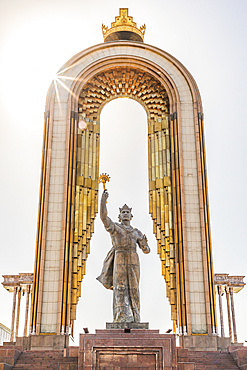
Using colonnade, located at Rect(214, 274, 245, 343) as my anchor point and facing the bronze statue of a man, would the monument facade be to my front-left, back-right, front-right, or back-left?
front-right

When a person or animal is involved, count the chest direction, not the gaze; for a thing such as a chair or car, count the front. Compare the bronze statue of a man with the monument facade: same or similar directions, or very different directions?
same or similar directions

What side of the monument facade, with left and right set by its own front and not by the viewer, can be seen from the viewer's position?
front

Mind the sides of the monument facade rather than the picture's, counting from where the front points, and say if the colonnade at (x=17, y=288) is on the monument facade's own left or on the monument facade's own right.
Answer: on the monument facade's own right

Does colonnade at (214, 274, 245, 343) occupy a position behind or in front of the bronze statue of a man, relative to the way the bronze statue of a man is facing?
behind

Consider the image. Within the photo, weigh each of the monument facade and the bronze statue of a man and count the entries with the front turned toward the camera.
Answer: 2

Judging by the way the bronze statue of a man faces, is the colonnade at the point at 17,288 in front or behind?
behind

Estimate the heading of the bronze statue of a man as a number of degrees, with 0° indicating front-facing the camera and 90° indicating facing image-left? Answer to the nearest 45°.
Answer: approximately 0°

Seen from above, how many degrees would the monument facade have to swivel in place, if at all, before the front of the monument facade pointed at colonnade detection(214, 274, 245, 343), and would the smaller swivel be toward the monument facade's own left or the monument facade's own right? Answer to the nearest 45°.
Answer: approximately 135° to the monument facade's own left

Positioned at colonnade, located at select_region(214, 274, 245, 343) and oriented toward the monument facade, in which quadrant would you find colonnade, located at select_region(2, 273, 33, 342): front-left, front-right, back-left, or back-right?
front-right
